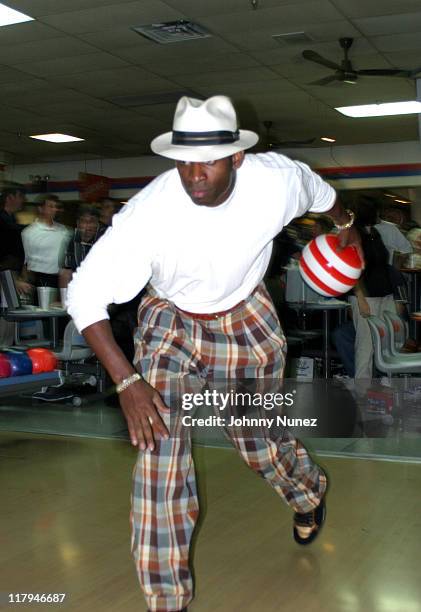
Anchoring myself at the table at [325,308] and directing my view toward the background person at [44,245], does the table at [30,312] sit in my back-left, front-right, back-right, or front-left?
front-left

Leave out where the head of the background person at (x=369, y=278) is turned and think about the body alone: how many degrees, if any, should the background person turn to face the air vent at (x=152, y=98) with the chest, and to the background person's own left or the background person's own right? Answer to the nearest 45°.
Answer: approximately 45° to the background person's own left

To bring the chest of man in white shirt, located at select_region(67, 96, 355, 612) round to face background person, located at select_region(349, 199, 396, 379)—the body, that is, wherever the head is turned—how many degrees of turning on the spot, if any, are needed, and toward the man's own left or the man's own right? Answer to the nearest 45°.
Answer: approximately 180°

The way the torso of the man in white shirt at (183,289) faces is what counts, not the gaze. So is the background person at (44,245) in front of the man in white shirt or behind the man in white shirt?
behind

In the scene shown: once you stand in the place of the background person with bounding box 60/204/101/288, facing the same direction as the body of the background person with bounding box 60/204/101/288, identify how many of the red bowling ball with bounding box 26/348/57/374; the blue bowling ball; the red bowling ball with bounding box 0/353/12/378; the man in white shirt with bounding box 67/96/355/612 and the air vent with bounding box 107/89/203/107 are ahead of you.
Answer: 4

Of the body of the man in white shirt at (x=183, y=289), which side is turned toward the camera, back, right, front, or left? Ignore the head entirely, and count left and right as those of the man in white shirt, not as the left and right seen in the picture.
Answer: front

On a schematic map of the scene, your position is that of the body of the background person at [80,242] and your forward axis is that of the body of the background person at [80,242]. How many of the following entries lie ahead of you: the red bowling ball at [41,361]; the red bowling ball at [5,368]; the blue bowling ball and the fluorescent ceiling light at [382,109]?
3

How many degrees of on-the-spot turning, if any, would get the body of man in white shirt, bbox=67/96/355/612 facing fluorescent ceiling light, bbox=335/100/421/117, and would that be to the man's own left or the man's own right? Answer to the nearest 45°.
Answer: approximately 180°

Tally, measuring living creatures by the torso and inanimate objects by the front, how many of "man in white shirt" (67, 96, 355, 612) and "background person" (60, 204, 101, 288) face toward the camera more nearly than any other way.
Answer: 2

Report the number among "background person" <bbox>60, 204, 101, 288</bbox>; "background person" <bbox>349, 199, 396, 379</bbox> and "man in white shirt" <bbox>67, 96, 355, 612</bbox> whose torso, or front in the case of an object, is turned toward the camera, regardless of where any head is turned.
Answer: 2

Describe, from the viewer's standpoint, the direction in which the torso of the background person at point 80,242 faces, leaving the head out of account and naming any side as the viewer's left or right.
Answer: facing the viewer
